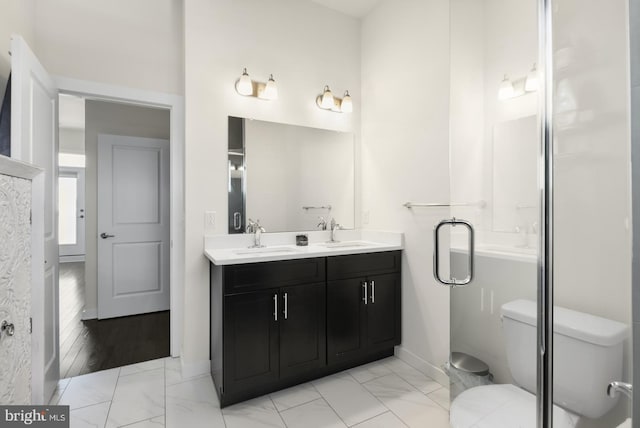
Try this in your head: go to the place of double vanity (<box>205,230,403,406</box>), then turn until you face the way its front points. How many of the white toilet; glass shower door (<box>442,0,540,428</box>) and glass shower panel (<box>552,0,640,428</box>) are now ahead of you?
3

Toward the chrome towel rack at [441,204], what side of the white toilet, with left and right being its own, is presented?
right

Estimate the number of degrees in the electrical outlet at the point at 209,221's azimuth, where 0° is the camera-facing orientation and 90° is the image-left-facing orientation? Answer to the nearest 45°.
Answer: approximately 0°

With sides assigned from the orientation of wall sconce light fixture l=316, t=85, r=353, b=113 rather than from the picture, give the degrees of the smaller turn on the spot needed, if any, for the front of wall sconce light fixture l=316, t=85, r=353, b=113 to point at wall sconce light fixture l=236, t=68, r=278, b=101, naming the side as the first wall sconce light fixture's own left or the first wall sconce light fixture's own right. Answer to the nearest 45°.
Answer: approximately 90° to the first wall sconce light fixture's own right

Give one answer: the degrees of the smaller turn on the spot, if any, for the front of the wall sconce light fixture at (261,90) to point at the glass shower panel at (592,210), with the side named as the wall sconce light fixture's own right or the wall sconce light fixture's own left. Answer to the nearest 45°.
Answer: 0° — it already faces it

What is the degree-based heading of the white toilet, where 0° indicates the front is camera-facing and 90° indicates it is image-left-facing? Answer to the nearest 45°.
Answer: approximately 45°

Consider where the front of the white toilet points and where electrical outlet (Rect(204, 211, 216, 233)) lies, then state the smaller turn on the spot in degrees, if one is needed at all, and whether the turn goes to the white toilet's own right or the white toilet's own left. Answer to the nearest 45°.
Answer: approximately 45° to the white toilet's own right

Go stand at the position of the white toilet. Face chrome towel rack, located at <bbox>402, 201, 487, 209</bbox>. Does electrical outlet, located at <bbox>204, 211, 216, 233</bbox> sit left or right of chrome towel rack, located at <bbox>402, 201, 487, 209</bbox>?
left
